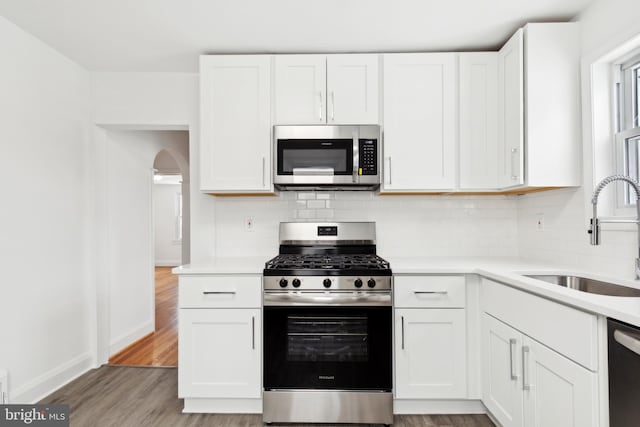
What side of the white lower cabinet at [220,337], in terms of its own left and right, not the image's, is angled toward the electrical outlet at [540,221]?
left

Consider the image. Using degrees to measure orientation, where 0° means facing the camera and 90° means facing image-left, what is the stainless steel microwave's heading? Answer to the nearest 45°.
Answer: approximately 0°

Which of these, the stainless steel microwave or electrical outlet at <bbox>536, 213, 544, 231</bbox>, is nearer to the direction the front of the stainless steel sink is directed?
the stainless steel microwave

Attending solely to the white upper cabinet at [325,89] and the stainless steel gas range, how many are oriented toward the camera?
2

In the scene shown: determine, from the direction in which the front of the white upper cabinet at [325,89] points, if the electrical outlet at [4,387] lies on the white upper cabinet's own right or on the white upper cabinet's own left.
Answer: on the white upper cabinet's own right

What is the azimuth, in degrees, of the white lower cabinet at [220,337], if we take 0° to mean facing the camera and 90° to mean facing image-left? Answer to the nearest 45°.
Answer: approximately 0°

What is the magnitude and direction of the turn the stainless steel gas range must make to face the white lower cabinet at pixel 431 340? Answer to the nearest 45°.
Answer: approximately 90° to its left

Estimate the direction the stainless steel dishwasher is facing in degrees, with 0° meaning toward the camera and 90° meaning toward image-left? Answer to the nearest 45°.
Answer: approximately 45°

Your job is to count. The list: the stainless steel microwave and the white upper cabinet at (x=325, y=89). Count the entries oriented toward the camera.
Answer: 2
